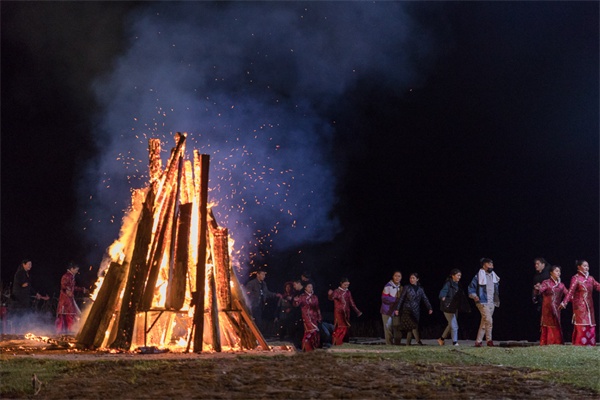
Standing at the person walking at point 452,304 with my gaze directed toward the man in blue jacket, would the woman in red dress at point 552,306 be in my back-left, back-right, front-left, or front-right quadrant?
front-left

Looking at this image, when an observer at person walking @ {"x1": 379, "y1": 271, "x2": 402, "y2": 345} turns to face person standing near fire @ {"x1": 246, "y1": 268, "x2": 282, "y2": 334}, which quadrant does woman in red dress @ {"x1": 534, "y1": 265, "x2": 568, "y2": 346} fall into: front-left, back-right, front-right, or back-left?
back-right

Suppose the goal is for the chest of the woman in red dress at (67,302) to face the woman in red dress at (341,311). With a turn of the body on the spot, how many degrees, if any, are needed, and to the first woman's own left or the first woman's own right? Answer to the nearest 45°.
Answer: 0° — they already face them

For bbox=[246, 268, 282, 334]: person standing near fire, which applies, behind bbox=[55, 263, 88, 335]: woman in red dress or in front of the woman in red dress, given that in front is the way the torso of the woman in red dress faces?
in front

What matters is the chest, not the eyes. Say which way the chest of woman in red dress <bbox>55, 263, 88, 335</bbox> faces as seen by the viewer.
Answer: to the viewer's right

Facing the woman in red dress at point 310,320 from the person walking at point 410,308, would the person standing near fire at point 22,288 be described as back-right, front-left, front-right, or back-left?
front-right

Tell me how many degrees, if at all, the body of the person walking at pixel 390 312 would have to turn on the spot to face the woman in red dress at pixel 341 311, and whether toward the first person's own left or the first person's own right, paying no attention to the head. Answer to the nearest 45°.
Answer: approximately 90° to the first person's own right
